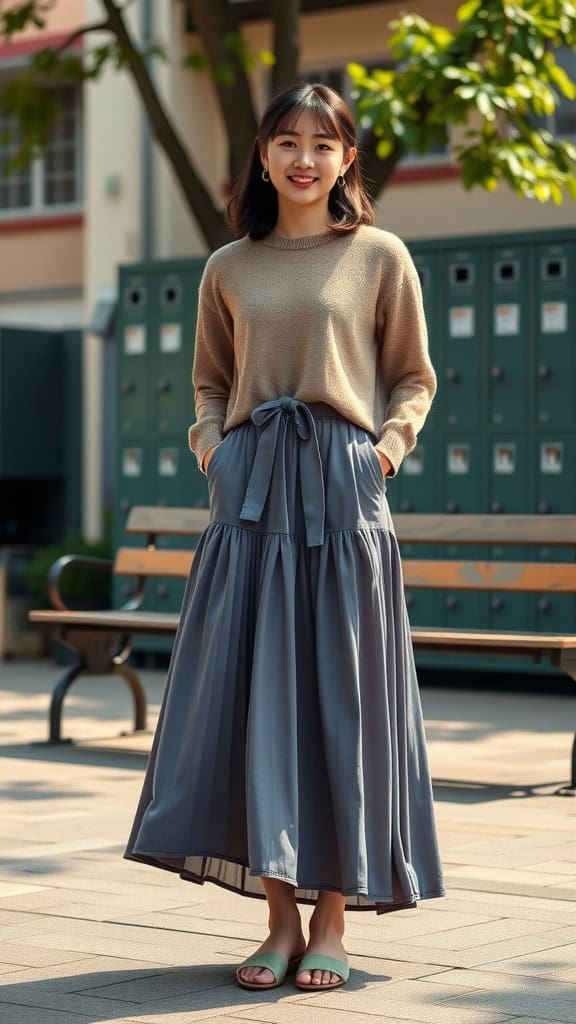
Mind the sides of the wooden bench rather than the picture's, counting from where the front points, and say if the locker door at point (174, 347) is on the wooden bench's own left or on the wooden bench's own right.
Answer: on the wooden bench's own right

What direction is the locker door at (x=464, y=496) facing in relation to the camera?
toward the camera

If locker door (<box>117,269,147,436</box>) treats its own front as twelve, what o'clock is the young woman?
The young woman is roughly at 12 o'clock from the locker door.

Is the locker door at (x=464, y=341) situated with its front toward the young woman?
yes

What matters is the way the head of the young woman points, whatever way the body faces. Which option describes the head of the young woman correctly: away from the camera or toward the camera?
toward the camera

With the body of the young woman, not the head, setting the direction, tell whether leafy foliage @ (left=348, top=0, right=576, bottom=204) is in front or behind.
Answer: behind

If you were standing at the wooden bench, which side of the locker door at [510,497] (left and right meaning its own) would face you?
front

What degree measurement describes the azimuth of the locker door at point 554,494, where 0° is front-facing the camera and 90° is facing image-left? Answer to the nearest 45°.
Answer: approximately 0°

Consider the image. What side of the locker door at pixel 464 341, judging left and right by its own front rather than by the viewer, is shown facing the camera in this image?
front

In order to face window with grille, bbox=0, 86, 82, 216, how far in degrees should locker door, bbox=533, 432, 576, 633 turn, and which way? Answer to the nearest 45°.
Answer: approximately 135° to its right

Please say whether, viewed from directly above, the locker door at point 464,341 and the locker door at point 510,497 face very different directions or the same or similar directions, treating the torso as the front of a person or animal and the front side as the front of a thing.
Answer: same or similar directions

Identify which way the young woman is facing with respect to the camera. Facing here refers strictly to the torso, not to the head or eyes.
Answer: toward the camera

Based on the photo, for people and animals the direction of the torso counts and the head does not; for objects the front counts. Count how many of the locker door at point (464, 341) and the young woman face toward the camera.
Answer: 2

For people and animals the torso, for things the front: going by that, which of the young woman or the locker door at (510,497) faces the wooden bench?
the locker door

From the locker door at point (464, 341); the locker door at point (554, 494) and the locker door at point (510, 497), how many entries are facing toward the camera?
3

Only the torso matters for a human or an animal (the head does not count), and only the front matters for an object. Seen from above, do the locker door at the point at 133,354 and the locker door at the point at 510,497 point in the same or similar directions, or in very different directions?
same or similar directions
